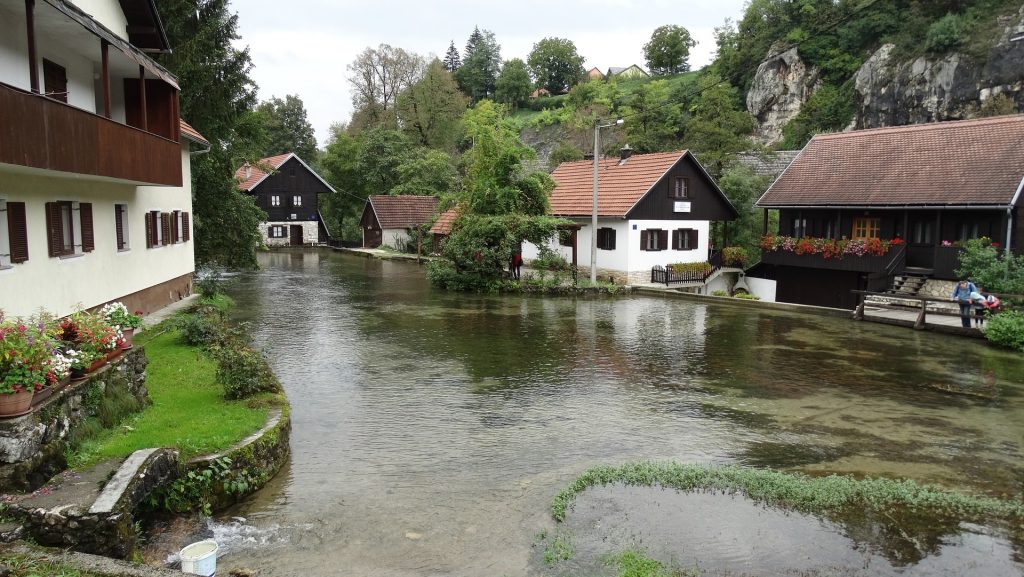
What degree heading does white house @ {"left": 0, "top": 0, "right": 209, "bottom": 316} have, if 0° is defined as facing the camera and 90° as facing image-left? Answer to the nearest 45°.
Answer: approximately 315°

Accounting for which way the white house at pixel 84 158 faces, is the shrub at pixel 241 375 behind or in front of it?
in front

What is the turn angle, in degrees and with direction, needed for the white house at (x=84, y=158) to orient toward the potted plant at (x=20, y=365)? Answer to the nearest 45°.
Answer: approximately 45° to its right

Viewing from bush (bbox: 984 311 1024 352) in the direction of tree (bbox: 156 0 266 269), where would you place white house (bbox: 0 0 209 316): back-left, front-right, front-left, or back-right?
front-left

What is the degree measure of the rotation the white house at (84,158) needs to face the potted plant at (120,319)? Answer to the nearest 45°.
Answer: approximately 45° to its right

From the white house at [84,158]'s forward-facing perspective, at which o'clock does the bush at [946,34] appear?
The bush is roughly at 10 o'clock from the white house.

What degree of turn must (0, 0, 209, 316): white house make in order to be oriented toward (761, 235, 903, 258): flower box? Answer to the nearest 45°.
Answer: approximately 45° to its left

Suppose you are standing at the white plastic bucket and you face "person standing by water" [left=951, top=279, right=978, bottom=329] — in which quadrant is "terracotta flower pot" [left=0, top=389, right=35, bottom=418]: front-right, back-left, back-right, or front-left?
back-left

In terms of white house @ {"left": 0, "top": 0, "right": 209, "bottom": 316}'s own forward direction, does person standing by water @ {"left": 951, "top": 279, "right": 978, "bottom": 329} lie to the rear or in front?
in front
